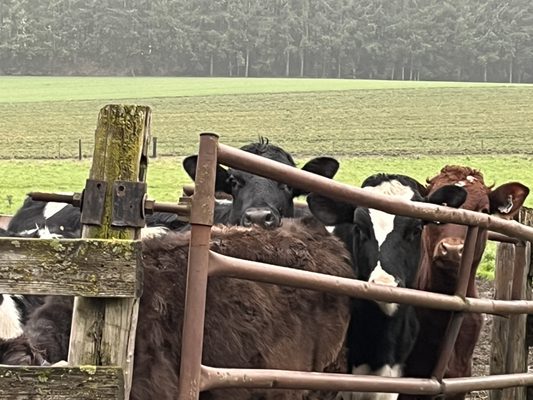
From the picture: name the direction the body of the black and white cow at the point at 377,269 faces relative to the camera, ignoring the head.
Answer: toward the camera

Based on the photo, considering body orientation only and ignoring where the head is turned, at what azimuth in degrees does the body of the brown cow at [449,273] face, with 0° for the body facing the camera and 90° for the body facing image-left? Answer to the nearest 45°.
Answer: approximately 0°

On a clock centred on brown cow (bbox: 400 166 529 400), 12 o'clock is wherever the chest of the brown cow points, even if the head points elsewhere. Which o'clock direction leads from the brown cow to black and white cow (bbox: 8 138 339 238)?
The black and white cow is roughly at 4 o'clock from the brown cow.

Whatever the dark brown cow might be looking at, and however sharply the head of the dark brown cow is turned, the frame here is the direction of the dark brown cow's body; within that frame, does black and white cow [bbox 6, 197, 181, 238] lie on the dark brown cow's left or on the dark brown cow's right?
on the dark brown cow's right

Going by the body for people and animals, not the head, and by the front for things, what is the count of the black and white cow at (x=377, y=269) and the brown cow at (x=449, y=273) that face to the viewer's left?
0

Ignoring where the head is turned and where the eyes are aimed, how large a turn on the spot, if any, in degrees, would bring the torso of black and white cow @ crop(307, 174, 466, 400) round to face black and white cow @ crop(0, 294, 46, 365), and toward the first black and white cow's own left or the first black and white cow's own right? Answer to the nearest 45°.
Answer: approximately 45° to the first black and white cow's own right

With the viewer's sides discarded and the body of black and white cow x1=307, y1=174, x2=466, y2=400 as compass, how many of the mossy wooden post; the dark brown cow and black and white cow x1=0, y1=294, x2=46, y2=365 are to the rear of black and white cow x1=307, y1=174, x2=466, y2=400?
0

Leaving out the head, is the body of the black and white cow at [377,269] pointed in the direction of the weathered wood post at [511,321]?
no

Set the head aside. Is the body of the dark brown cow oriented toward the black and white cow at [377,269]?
no
